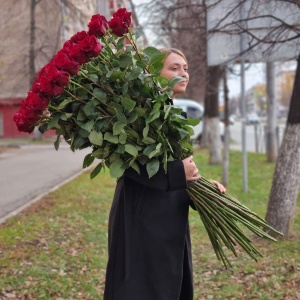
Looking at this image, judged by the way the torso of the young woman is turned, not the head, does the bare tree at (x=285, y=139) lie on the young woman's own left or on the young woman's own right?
on the young woman's own left
